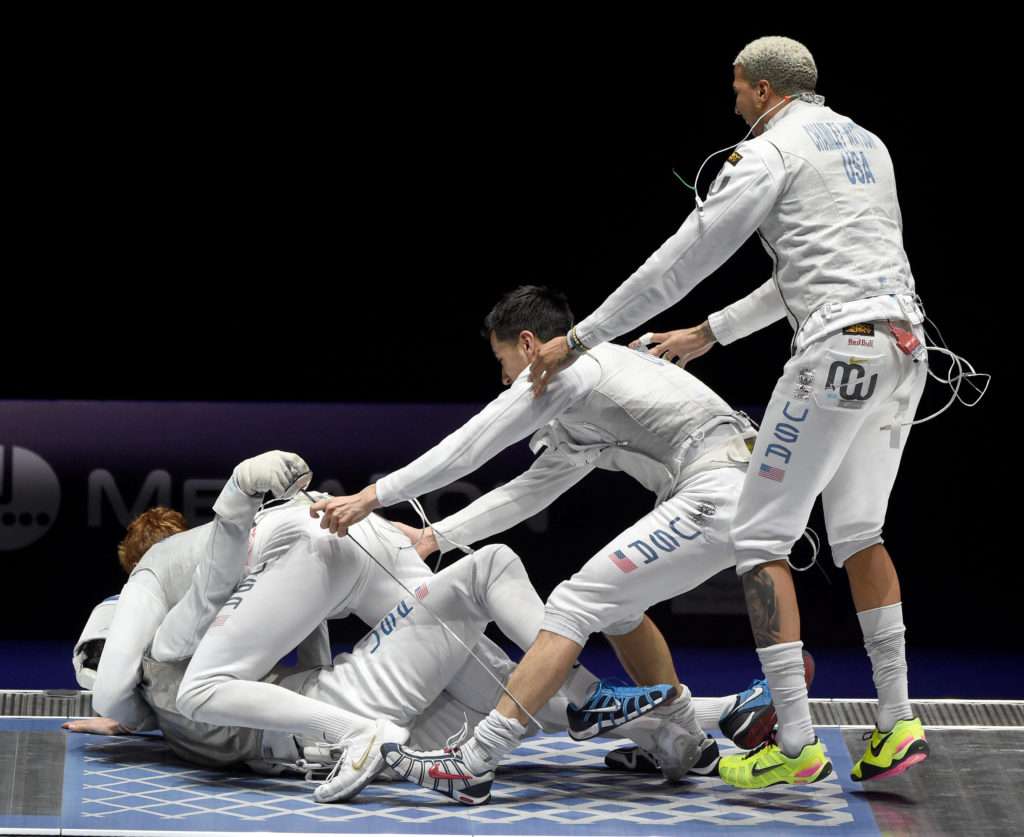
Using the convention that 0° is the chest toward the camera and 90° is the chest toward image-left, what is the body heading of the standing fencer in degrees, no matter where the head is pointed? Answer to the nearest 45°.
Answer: approximately 135°
